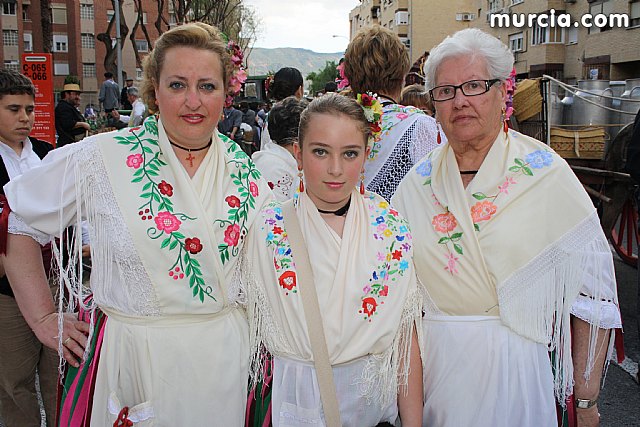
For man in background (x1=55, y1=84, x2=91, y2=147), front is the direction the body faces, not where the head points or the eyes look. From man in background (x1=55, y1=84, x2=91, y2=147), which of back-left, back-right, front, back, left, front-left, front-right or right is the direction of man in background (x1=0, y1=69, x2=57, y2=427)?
front-right

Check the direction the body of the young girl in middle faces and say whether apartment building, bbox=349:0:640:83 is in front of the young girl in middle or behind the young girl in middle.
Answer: behind

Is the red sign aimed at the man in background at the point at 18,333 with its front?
yes

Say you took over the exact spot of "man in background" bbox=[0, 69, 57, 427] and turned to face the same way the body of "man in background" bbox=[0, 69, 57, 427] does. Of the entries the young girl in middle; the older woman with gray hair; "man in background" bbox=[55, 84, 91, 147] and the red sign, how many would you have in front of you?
2

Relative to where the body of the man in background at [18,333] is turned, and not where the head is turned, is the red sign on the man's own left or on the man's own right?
on the man's own left

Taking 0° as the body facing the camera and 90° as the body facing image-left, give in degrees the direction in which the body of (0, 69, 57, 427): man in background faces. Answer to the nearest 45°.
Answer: approximately 315°

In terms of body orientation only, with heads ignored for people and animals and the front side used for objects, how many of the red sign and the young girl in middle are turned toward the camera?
2

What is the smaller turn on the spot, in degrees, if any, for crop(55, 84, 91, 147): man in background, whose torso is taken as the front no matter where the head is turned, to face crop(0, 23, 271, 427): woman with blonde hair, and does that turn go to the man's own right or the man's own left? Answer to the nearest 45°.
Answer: approximately 45° to the man's own right

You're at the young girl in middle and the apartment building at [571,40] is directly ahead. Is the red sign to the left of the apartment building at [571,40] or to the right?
left

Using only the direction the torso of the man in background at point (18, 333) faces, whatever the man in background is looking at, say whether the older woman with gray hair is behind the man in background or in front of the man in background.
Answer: in front

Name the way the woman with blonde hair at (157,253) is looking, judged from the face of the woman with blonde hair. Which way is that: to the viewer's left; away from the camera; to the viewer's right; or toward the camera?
toward the camera

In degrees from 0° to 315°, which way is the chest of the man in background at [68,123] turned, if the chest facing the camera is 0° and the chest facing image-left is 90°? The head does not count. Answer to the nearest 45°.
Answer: approximately 315°

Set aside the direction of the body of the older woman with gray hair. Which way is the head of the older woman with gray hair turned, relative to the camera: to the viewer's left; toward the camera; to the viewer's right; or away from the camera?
toward the camera

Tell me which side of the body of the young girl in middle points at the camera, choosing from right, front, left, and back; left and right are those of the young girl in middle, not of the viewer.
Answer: front

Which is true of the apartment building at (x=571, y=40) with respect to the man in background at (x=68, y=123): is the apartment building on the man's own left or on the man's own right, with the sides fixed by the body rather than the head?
on the man's own left
